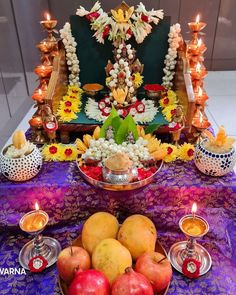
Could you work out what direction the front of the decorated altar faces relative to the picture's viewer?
facing the viewer

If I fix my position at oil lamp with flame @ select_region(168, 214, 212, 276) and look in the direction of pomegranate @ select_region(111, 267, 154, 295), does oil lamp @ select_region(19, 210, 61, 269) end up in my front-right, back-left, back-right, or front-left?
front-right

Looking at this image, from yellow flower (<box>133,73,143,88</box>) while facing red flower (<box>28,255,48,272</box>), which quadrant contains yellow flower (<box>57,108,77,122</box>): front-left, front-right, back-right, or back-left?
front-right
